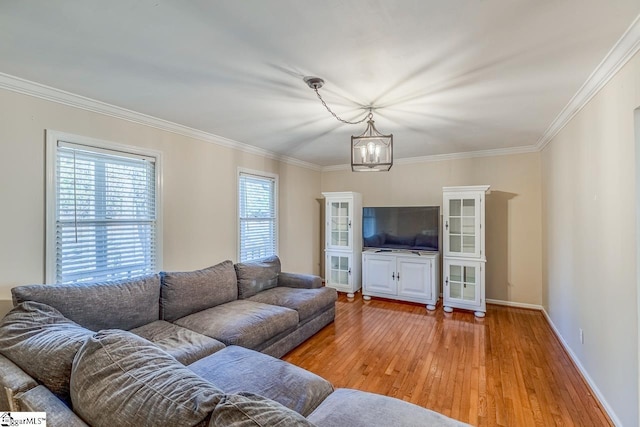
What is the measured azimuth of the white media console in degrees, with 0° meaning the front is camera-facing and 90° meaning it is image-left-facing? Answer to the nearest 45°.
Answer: approximately 0°

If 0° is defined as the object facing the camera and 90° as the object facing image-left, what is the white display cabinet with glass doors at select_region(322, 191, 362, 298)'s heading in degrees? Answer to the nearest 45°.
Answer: approximately 45°

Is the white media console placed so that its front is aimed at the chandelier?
yes

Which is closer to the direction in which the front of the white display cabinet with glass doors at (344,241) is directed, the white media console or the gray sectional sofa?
the gray sectional sofa

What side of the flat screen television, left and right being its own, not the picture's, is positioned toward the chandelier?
front

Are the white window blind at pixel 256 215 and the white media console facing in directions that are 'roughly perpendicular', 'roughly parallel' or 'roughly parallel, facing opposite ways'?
roughly perpendicular

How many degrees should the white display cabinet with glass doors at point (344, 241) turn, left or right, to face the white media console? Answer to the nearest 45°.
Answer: approximately 90° to its left

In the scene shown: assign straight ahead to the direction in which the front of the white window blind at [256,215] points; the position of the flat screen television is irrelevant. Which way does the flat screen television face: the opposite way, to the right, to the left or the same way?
to the right

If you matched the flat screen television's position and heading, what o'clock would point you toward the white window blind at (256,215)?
The white window blind is roughly at 2 o'clock from the flat screen television.

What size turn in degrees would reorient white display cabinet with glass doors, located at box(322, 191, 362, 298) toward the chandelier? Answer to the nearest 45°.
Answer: approximately 45° to its left

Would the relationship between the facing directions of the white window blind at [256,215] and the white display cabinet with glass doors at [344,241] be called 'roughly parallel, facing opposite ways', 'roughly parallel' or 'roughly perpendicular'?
roughly perpendicular

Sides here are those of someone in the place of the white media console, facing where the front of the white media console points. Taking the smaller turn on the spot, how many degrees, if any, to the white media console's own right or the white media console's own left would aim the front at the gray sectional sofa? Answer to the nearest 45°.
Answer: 0° — it already faces it
